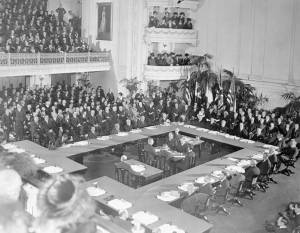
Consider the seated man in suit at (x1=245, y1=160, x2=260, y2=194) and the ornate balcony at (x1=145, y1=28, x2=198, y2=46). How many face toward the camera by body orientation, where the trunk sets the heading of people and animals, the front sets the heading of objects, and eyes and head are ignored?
1

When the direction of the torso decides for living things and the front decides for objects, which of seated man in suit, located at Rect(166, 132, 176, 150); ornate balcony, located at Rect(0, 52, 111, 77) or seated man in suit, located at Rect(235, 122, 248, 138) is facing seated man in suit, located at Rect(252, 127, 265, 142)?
the ornate balcony

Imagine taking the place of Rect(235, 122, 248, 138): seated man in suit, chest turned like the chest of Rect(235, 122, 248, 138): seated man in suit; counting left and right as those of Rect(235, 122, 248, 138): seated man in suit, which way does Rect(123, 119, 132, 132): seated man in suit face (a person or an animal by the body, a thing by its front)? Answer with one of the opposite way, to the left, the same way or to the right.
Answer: to the left

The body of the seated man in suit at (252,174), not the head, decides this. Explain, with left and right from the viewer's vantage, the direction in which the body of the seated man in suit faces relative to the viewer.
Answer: facing away from the viewer and to the left of the viewer

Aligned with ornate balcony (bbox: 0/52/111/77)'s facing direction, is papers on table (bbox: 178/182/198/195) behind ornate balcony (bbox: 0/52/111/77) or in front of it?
in front

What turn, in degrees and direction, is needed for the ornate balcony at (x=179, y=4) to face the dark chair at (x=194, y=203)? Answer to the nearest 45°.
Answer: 0° — it already faces it

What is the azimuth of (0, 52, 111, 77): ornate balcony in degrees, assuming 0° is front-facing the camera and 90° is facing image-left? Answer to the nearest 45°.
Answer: approximately 315°

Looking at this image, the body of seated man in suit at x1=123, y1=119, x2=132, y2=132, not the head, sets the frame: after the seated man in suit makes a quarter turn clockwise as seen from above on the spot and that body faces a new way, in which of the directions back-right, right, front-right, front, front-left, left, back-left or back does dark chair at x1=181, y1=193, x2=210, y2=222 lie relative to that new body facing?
front-left

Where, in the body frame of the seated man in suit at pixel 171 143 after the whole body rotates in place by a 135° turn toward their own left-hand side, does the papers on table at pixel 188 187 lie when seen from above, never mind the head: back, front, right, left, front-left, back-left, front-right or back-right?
right

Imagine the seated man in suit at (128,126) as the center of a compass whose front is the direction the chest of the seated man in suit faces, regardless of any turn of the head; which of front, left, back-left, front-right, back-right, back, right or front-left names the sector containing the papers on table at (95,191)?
front-right

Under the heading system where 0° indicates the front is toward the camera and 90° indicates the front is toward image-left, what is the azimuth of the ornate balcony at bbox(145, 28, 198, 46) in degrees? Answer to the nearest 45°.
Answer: approximately 0°

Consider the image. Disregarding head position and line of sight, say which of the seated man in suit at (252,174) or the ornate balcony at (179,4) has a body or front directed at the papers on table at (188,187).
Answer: the ornate balcony

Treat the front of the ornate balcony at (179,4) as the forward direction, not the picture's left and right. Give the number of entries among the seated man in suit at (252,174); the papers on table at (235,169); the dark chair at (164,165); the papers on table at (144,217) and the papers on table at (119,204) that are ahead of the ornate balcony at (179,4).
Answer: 5

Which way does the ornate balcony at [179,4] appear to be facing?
toward the camera
